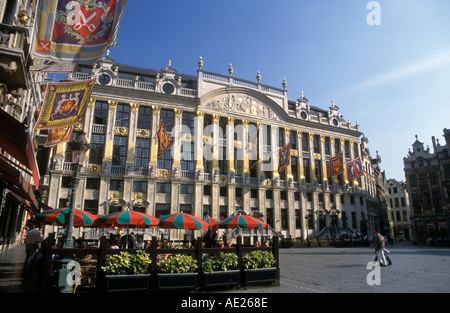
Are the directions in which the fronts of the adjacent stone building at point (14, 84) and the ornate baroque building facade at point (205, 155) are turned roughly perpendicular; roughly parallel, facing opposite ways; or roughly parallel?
roughly perpendicular

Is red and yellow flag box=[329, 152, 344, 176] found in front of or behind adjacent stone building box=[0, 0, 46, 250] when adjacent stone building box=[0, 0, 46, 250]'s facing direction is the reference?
in front

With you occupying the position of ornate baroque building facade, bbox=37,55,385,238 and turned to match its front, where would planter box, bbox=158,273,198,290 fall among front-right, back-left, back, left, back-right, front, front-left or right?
front-right

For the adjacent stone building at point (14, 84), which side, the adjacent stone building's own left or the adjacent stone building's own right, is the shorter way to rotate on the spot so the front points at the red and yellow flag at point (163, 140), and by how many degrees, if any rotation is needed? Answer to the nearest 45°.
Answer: approximately 45° to the adjacent stone building's own left

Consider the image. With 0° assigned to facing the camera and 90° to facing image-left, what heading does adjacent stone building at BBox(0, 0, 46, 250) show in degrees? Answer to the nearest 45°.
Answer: approximately 270°

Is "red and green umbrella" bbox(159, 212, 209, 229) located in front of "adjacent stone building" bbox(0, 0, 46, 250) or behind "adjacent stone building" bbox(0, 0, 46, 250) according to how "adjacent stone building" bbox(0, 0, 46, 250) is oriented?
in front

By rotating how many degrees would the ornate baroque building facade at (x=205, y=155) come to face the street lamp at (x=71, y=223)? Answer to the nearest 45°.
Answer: approximately 45° to its right

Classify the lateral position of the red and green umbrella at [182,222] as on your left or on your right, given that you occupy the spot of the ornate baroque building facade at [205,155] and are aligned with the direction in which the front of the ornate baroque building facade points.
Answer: on your right

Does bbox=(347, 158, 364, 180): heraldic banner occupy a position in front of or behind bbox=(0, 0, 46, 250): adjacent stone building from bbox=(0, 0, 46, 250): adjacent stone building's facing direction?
in front

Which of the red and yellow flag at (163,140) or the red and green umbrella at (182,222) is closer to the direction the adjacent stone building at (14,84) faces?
the red and green umbrella

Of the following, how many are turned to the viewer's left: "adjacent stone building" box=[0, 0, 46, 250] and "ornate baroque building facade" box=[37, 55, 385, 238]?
0

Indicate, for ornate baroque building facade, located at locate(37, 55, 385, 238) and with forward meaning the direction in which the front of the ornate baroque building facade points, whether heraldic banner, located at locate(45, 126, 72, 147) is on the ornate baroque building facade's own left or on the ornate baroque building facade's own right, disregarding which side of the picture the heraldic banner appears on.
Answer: on the ornate baroque building facade's own right

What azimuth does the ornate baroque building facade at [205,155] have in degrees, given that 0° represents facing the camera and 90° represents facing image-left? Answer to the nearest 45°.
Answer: approximately 315°

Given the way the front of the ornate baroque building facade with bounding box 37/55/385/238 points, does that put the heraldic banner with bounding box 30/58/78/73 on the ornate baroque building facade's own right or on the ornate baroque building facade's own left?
on the ornate baroque building facade's own right
